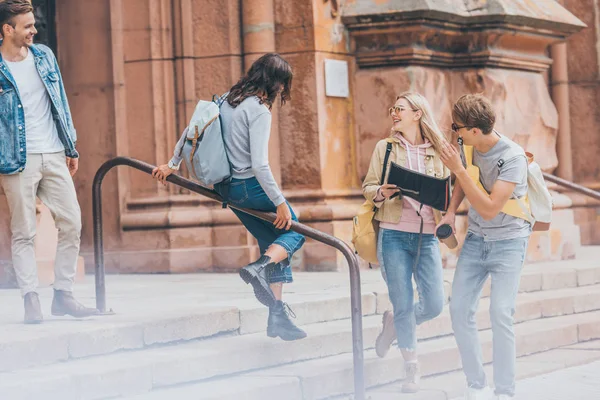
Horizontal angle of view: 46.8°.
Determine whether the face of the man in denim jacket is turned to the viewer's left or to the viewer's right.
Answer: to the viewer's right

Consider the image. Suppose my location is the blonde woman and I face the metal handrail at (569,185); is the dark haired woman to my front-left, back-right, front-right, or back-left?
back-left

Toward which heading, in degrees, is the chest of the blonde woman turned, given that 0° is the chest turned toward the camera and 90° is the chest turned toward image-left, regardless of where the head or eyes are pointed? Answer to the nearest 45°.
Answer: approximately 0°

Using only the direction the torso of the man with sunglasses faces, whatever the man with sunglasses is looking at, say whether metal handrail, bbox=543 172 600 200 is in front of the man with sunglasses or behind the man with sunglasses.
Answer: behind

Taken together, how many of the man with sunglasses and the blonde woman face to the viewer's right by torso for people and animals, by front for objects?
0

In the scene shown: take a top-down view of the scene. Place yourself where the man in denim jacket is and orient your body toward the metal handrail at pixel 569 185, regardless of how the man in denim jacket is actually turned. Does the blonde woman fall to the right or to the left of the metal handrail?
right

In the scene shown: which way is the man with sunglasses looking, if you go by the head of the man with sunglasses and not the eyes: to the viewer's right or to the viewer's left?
to the viewer's left

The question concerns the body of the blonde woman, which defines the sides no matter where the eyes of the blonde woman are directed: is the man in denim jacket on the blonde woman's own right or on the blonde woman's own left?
on the blonde woman's own right

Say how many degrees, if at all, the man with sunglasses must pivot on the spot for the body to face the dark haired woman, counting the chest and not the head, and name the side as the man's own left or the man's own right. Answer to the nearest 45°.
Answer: approximately 45° to the man's own right
